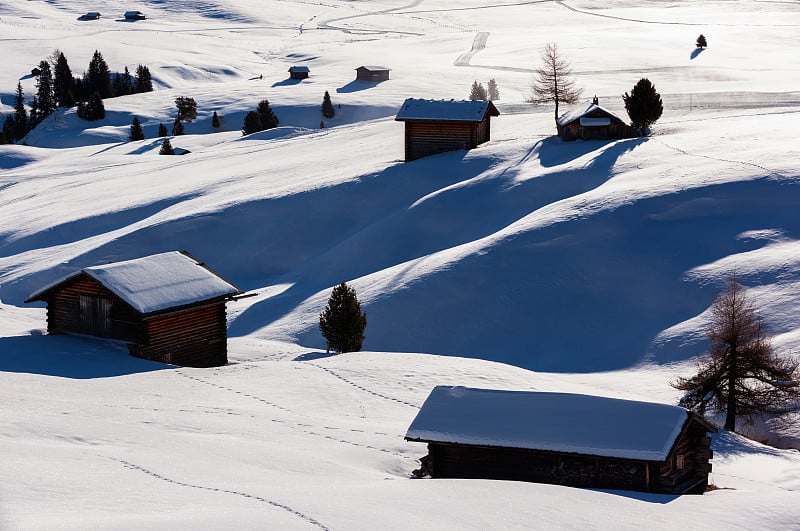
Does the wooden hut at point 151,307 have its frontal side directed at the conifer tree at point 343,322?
no

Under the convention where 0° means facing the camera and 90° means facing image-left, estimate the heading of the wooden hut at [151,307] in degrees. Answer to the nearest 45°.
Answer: approximately 45°

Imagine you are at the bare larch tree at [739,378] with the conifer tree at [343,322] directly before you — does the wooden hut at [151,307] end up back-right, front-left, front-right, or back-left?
front-left

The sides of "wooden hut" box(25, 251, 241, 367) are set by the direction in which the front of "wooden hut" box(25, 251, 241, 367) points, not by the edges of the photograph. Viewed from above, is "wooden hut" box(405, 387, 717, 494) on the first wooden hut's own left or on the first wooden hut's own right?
on the first wooden hut's own left

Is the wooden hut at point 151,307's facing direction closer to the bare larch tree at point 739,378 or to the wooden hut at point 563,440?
the wooden hut

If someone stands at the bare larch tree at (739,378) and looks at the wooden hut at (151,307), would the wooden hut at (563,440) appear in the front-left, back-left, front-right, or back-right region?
front-left

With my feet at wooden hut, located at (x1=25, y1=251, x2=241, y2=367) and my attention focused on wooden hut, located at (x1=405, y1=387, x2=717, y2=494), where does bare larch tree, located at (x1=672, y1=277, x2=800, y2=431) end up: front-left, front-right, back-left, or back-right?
front-left

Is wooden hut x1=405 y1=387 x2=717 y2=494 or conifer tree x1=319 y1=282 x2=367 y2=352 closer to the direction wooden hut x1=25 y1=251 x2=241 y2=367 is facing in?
the wooden hut

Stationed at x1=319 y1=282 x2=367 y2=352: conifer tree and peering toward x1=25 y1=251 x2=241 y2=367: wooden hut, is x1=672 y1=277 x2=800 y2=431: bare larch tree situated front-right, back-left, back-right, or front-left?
back-left

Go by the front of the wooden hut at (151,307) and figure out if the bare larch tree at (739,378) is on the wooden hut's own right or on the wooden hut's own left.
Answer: on the wooden hut's own left
